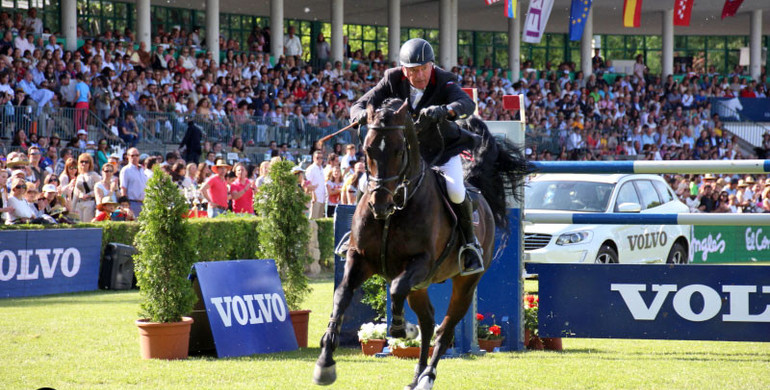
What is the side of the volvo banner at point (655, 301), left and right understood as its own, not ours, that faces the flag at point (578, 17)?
back

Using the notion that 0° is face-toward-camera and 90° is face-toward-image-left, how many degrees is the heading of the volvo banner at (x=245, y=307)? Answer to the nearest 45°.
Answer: approximately 0°

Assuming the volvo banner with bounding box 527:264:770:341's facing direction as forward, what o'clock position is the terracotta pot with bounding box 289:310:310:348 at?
The terracotta pot is roughly at 3 o'clock from the volvo banner.

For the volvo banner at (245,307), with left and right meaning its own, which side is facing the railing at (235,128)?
back

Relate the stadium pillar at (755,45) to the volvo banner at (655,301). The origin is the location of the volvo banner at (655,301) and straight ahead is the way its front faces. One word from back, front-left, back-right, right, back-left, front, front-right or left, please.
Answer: back
